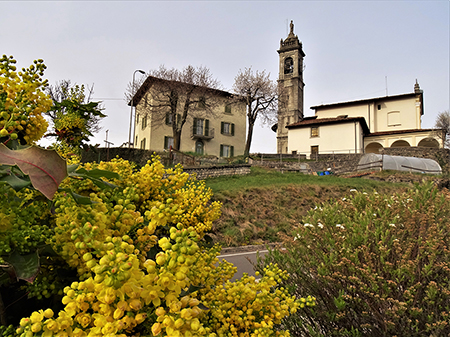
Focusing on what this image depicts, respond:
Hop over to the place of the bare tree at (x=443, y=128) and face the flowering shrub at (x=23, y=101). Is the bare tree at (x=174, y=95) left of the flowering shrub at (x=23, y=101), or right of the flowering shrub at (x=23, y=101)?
right

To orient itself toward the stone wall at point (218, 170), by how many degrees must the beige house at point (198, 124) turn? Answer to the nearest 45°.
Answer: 0° — it already faces it

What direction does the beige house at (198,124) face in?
toward the camera

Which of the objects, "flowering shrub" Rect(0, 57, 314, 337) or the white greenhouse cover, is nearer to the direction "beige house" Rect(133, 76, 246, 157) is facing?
the flowering shrub

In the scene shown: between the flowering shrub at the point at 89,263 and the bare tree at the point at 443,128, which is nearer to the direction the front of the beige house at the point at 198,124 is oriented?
the flowering shrub

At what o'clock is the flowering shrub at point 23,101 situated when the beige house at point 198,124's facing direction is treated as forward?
The flowering shrub is roughly at 12 o'clock from the beige house.

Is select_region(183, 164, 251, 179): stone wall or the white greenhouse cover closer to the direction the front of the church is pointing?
the white greenhouse cover

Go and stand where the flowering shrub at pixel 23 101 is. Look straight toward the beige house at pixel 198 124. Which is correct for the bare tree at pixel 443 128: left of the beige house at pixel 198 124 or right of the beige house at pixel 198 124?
right

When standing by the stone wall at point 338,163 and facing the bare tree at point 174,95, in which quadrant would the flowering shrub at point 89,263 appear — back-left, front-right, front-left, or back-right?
front-left

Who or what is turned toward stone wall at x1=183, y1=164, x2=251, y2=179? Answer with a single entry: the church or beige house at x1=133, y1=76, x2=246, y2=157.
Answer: the beige house

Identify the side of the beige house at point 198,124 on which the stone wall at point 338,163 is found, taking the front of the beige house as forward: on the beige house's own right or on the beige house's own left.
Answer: on the beige house's own left
